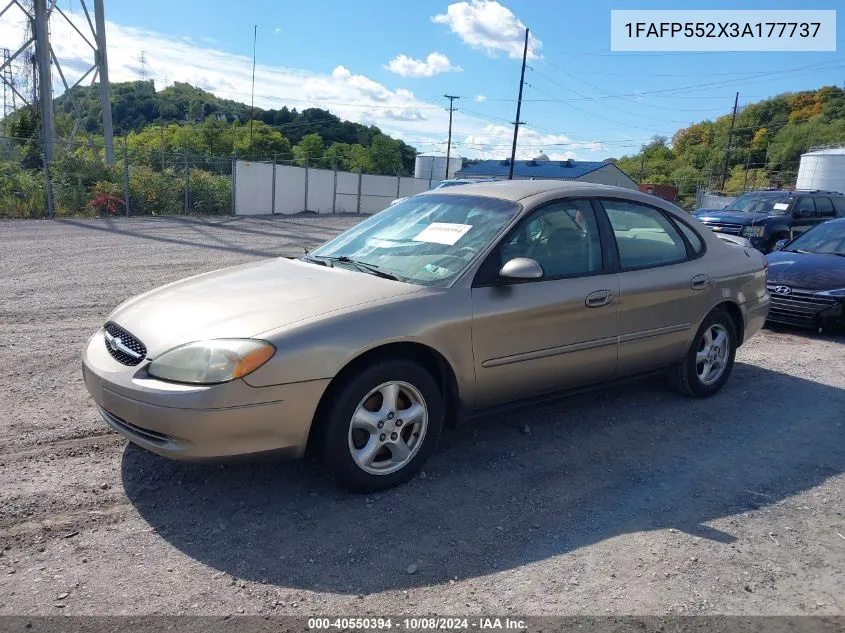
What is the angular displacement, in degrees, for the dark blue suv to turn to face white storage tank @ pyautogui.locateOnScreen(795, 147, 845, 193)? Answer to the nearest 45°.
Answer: approximately 135° to its right

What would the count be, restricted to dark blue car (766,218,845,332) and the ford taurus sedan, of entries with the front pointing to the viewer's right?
0

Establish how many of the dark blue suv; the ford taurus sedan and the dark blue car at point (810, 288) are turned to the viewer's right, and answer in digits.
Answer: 0

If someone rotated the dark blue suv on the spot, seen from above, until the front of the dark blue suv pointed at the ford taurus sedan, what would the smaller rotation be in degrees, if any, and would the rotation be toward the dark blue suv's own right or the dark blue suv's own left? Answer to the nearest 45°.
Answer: approximately 45° to the dark blue suv's own left

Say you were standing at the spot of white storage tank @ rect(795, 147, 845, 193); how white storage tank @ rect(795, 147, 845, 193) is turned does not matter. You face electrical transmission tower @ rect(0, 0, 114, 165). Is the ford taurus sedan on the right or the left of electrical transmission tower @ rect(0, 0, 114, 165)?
left

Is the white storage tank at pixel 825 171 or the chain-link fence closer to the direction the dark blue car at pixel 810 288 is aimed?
the chain-link fence

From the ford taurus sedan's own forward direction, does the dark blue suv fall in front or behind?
behind

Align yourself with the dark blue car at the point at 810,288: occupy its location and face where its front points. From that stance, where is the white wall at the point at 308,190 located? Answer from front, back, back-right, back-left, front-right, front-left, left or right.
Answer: right

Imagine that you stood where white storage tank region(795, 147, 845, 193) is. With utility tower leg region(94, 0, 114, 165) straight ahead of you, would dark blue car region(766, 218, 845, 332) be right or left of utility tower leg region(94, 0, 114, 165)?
left

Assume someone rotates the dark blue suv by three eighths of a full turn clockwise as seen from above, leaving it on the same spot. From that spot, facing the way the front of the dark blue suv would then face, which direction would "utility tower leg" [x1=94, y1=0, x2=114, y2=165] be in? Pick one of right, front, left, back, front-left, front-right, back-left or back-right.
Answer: left

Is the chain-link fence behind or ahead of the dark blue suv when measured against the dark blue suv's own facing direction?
ahead

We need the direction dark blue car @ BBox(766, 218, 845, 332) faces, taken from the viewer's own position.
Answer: facing the viewer and to the left of the viewer

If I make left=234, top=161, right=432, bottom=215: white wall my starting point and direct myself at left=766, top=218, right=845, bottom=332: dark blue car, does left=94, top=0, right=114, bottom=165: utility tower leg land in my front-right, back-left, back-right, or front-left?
back-right

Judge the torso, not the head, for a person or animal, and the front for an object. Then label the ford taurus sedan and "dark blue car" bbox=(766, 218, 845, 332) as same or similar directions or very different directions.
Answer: same or similar directions
